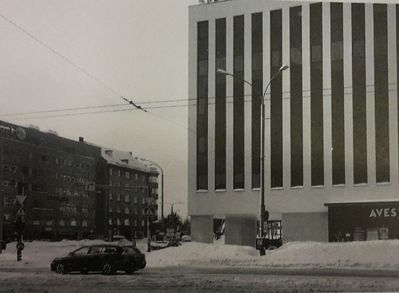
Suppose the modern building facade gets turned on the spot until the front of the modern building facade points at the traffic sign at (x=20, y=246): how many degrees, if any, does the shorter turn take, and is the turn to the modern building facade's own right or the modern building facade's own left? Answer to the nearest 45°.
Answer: approximately 90° to the modern building facade's own right

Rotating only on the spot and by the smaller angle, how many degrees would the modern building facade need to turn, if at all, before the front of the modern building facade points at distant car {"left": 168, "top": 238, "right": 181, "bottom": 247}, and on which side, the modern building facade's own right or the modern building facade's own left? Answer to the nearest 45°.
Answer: approximately 135° to the modern building facade's own right

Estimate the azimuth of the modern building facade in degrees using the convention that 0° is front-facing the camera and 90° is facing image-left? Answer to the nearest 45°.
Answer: approximately 0°

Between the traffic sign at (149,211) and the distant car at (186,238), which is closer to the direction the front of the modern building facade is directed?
the traffic sign

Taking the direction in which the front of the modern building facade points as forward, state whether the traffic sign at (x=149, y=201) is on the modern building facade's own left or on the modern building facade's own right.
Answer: on the modern building facade's own right

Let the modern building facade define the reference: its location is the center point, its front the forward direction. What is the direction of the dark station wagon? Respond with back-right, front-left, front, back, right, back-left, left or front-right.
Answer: right

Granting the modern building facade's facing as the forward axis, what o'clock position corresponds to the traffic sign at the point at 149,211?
The traffic sign is roughly at 2 o'clock from the modern building facade.

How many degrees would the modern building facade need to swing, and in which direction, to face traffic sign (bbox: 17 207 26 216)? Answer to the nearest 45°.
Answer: approximately 45° to its right

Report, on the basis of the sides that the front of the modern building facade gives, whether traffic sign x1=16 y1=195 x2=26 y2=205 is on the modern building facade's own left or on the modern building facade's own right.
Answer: on the modern building facade's own right

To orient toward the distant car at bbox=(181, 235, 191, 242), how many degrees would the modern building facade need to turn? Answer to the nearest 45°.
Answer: approximately 135° to its right
